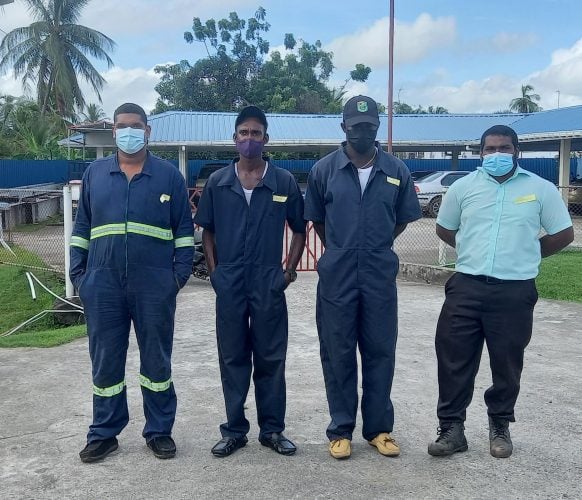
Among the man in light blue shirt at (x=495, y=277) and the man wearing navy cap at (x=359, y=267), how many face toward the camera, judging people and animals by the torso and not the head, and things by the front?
2

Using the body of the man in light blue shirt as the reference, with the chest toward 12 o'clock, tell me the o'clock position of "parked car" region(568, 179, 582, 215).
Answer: The parked car is roughly at 6 o'clock from the man in light blue shirt.

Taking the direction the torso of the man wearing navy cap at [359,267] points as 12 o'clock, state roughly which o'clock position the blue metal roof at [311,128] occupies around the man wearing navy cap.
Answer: The blue metal roof is roughly at 6 o'clock from the man wearing navy cap.

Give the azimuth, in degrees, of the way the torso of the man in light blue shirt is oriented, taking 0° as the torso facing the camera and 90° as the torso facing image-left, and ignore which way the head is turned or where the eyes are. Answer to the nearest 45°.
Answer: approximately 0°

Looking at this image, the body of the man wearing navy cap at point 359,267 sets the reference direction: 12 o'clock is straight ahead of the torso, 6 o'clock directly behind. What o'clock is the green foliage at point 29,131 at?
The green foliage is roughly at 5 o'clock from the man wearing navy cap.

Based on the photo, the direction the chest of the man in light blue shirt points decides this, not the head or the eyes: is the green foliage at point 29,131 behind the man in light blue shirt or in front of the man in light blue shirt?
behind

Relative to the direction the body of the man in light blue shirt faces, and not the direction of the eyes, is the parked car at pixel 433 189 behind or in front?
behind

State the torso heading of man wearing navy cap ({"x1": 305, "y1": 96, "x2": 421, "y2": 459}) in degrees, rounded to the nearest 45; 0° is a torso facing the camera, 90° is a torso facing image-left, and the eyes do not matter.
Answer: approximately 0°

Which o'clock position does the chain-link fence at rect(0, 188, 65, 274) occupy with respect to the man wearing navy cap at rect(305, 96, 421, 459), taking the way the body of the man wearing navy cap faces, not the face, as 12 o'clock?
The chain-link fence is roughly at 5 o'clock from the man wearing navy cap.

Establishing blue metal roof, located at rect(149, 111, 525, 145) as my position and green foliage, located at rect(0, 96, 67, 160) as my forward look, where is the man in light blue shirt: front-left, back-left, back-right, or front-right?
back-left

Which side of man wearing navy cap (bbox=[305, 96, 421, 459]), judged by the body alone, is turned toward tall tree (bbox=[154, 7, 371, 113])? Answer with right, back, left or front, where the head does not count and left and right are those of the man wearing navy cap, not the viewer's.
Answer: back

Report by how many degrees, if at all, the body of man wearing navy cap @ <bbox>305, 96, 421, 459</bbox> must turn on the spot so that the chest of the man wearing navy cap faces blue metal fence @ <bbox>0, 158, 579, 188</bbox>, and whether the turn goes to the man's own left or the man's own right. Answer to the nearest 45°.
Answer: approximately 135° to the man's own right
